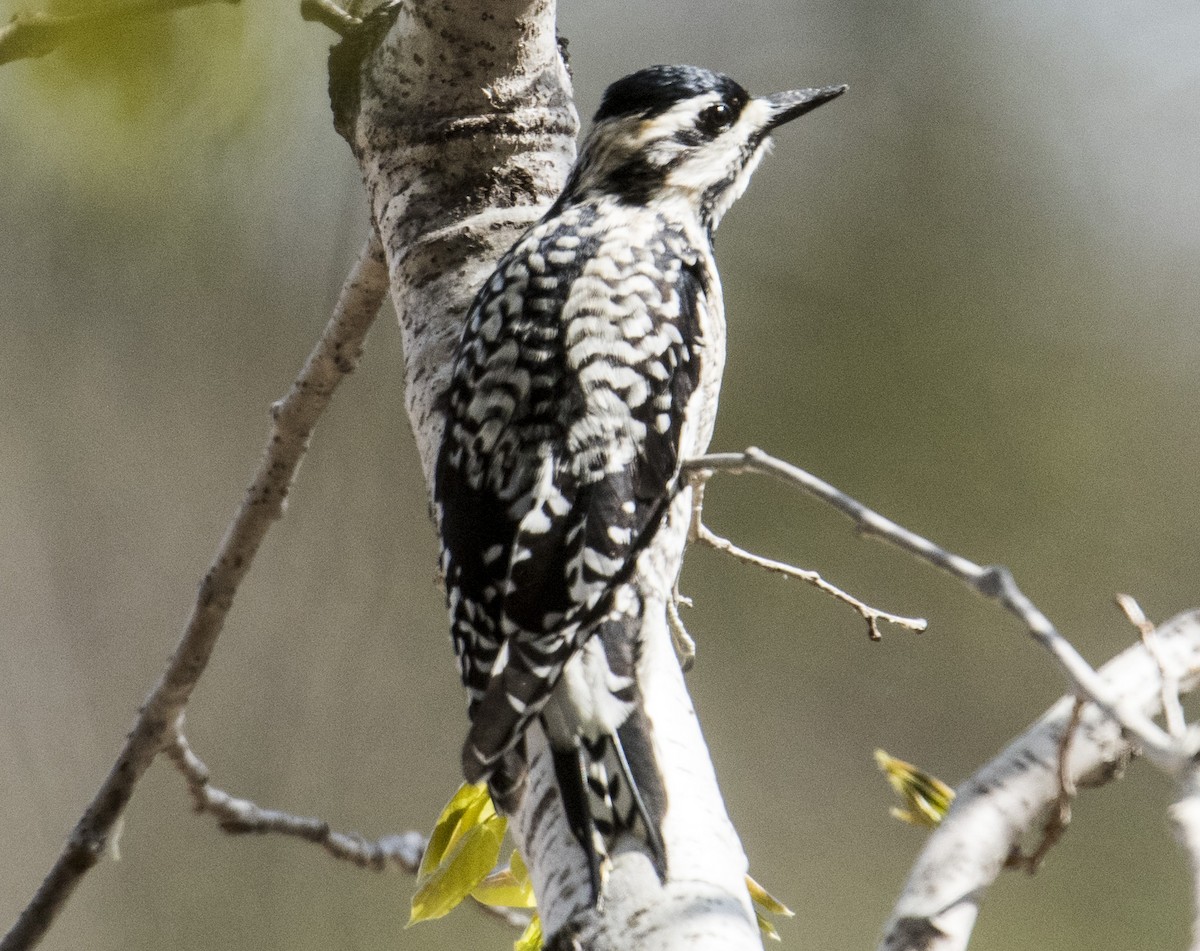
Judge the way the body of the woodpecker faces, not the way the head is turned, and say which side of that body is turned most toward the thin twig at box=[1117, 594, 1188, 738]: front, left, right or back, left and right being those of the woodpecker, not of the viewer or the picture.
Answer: right

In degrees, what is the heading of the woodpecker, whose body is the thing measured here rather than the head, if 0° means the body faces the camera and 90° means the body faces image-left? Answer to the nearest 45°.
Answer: approximately 225°

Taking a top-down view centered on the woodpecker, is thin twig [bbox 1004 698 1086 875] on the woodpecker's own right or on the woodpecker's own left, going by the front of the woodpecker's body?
on the woodpecker's own right
